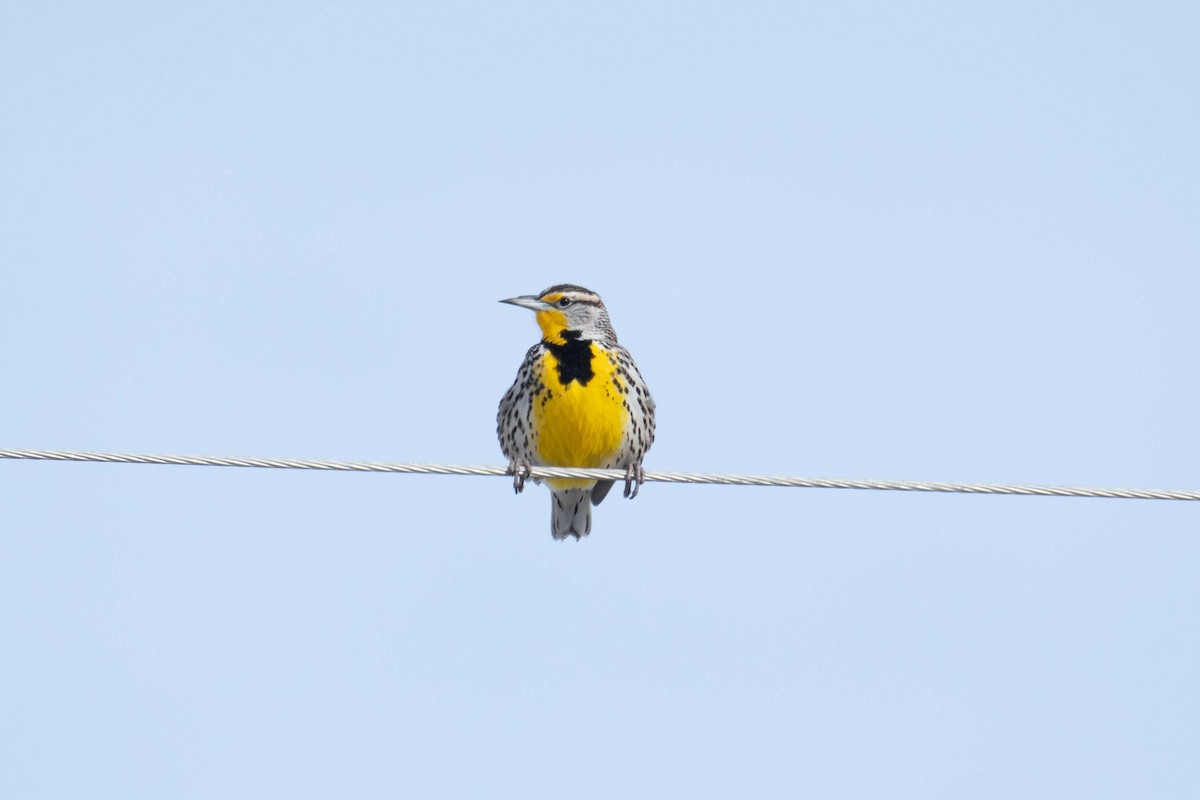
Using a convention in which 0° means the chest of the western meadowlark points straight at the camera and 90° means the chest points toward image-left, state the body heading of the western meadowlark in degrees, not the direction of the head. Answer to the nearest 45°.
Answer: approximately 0°
